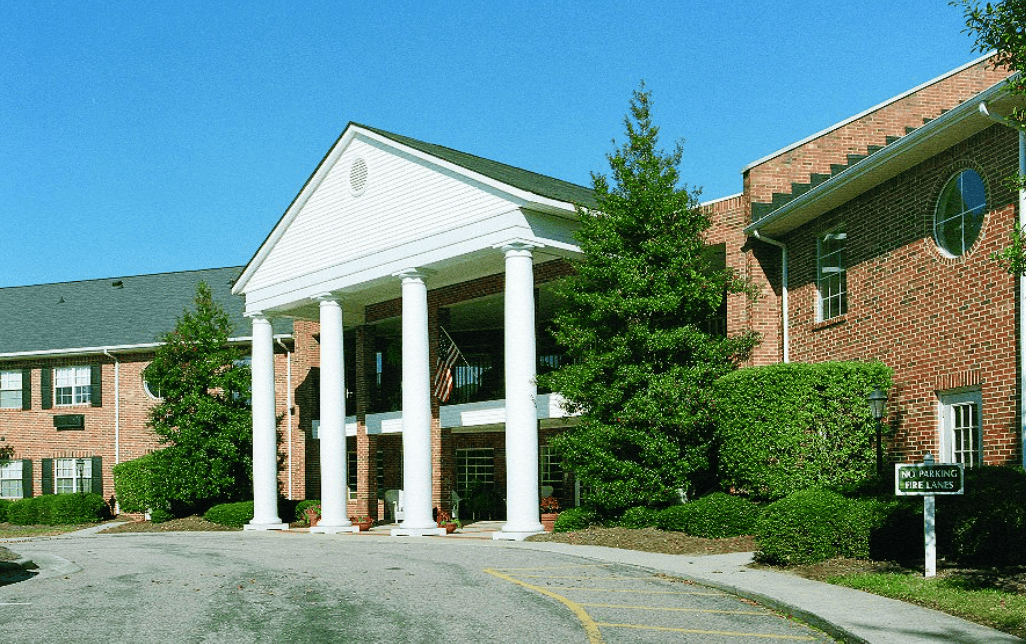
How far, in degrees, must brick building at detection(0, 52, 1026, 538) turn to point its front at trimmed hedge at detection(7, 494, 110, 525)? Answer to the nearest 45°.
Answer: approximately 90° to its right

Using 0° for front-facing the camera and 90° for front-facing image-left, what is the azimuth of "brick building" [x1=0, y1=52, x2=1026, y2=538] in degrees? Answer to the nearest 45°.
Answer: approximately 45°
